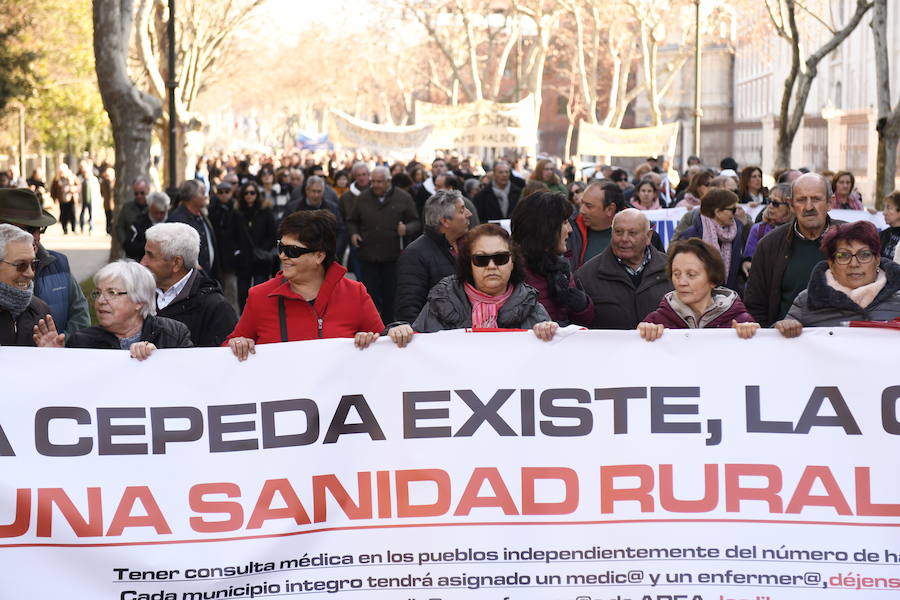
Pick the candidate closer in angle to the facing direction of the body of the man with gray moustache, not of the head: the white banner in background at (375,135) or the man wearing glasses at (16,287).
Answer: the man wearing glasses

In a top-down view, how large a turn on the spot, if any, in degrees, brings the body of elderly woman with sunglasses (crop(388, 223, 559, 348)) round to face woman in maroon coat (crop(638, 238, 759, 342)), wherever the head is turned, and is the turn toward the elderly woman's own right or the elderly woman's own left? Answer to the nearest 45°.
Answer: approximately 90° to the elderly woman's own left

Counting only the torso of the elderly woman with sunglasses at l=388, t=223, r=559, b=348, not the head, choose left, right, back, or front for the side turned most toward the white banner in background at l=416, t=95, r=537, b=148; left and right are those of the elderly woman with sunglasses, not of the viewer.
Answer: back

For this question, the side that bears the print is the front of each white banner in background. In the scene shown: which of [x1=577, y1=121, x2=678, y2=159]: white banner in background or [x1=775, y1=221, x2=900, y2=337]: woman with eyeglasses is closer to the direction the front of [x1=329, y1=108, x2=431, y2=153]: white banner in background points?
the woman with eyeglasses

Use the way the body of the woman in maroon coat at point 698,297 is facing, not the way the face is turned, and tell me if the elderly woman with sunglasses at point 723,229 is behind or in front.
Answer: behind

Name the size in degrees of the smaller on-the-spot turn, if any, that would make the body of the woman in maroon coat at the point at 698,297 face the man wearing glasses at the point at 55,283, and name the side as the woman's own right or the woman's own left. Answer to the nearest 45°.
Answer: approximately 90° to the woman's own right

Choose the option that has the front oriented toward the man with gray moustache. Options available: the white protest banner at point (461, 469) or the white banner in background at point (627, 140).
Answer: the white banner in background

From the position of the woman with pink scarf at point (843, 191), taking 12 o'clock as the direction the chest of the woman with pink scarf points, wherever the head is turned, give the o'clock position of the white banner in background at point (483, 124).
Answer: The white banner in background is roughly at 5 o'clock from the woman with pink scarf.

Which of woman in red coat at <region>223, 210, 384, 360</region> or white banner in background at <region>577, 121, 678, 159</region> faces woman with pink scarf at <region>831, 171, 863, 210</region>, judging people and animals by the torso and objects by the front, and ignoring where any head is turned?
the white banner in background

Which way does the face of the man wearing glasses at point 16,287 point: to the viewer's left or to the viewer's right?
to the viewer's right
